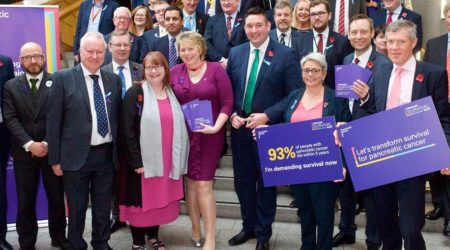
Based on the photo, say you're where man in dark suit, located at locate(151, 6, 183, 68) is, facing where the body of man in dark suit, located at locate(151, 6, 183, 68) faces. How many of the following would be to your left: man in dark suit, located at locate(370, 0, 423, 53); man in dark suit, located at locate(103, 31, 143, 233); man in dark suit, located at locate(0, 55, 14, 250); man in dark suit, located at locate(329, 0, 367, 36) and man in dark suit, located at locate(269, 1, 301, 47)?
3

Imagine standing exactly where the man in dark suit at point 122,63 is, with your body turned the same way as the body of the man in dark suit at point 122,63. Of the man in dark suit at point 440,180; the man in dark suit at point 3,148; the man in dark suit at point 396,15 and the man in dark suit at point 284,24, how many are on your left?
3

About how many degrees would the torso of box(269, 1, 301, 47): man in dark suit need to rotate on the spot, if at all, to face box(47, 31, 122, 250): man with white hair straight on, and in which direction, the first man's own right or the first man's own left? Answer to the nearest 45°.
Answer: approximately 45° to the first man's own right

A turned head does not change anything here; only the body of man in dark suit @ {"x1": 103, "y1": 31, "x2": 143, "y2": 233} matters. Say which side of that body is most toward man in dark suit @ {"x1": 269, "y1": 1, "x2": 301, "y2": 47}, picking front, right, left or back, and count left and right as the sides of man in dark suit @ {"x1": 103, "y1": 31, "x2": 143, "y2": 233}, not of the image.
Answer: left

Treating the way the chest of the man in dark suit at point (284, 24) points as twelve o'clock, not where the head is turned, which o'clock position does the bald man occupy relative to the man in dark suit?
The bald man is roughly at 2 o'clock from the man in dark suit.

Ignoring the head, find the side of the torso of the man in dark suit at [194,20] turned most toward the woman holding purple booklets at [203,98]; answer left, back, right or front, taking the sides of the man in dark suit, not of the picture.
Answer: front

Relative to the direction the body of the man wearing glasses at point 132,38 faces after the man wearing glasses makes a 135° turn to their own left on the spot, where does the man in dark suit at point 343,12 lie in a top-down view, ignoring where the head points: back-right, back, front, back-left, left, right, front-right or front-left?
front-right

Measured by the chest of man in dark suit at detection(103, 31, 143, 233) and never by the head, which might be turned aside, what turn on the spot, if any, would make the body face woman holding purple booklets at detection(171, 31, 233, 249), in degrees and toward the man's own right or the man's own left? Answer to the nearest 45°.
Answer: approximately 45° to the man's own left

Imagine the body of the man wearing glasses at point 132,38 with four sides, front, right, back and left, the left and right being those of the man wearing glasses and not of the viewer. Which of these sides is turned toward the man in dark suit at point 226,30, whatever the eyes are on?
left
